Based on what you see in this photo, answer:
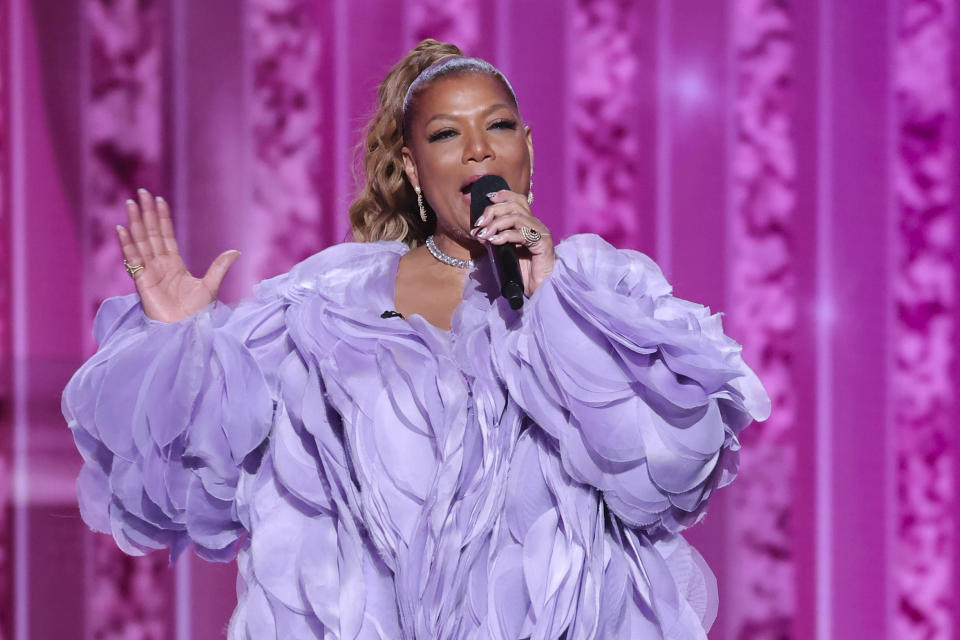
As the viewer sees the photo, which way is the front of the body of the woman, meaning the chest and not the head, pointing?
toward the camera
